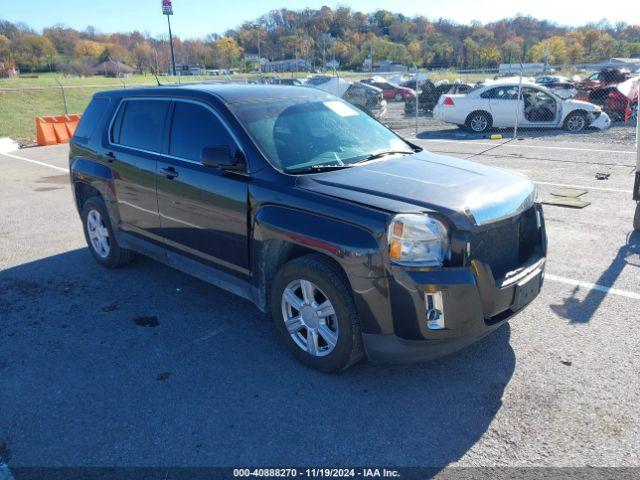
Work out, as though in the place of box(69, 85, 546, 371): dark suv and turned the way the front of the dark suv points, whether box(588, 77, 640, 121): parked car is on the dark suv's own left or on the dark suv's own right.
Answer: on the dark suv's own left

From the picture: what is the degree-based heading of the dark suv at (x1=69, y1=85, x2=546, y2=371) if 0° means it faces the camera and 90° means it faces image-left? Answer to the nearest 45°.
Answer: approximately 315°

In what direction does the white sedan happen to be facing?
to the viewer's right

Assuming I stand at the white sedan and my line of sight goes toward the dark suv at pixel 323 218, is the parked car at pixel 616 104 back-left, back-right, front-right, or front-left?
back-left

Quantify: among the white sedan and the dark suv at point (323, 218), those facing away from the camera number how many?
0

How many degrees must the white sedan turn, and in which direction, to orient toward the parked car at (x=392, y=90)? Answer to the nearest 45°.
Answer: approximately 135° to its left

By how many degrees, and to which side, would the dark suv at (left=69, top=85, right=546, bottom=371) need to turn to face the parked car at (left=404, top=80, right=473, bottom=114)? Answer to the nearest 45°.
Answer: approximately 135° to its left

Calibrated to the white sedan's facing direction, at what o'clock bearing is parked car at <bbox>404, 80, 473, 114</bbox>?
The parked car is roughly at 8 o'clock from the white sedan.

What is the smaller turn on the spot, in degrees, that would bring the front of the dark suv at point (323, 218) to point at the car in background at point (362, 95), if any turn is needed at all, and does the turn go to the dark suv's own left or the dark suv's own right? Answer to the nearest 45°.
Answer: approximately 135° to the dark suv's own left

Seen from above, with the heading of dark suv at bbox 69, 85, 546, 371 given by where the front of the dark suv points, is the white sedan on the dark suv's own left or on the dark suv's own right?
on the dark suv's own left

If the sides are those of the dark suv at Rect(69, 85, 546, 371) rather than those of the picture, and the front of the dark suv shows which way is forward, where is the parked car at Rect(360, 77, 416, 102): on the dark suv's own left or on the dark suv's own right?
on the dark suv's own left
